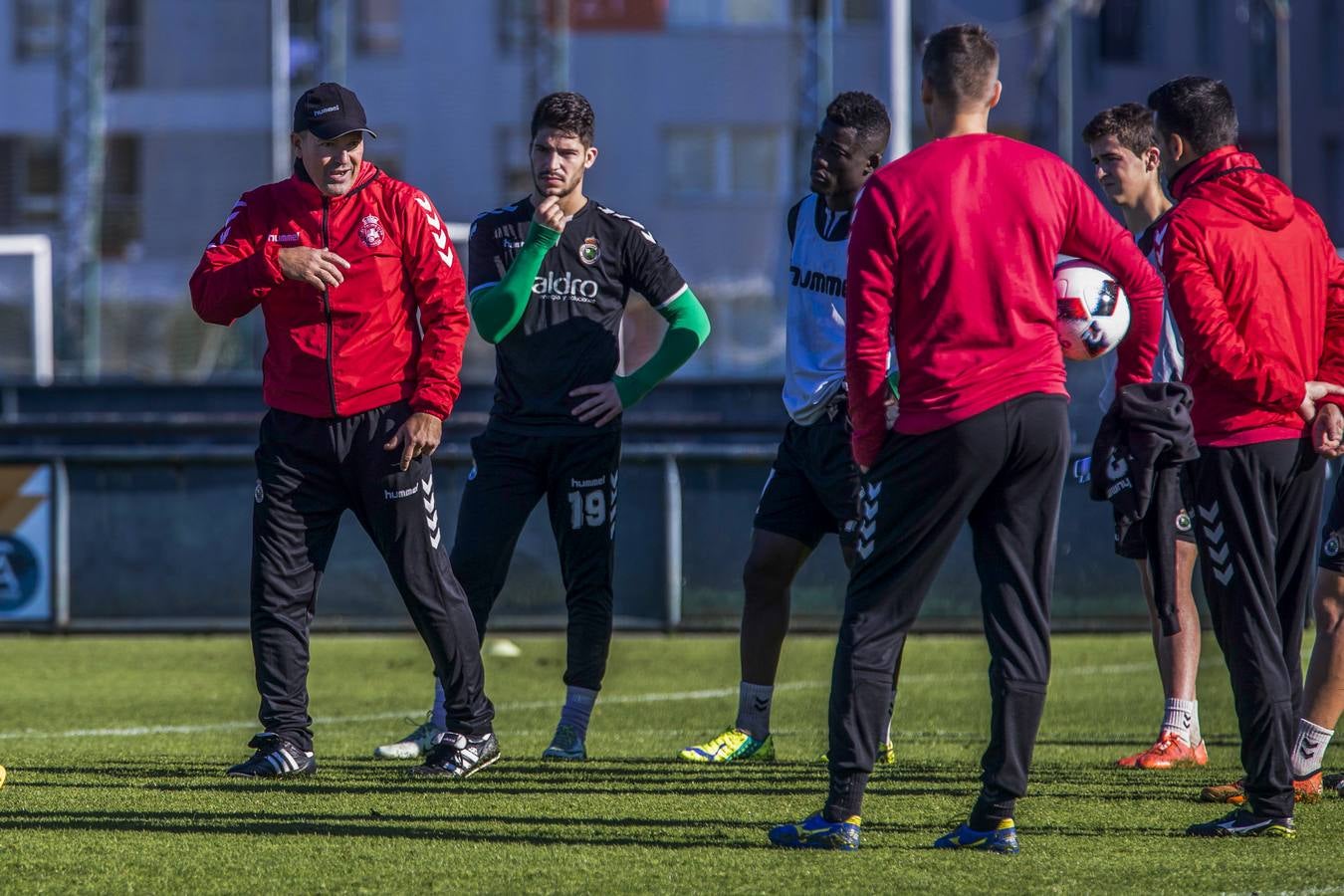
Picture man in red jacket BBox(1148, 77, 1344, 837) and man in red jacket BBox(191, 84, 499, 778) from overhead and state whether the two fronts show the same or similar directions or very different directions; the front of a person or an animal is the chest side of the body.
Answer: very different directions

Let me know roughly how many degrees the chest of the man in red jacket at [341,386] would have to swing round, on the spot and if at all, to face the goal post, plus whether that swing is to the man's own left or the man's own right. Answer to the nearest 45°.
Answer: approximately 180°

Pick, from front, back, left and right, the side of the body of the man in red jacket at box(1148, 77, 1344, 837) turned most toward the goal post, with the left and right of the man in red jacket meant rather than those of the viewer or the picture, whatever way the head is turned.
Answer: front

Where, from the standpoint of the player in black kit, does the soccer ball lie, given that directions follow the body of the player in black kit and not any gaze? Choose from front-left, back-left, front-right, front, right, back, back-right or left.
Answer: front-left

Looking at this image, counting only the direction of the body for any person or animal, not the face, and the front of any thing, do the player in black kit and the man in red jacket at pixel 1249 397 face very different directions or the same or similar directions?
very different directions

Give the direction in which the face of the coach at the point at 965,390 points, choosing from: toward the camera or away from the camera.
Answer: away from the camera

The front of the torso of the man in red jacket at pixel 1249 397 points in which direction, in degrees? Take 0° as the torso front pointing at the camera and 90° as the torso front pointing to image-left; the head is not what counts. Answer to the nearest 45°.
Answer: approximately 135°

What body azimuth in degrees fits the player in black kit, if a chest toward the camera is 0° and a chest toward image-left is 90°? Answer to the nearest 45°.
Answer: approximately 0°

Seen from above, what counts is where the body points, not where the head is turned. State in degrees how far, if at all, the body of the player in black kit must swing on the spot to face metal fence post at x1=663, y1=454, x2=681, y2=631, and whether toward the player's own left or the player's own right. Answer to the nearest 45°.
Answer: approximately 180°

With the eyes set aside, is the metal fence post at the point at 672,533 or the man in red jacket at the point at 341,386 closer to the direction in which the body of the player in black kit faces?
the man in red jacket

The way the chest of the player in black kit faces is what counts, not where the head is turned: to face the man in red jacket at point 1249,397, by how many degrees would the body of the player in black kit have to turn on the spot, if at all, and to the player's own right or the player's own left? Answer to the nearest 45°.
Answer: approximately 45° to the player's own left

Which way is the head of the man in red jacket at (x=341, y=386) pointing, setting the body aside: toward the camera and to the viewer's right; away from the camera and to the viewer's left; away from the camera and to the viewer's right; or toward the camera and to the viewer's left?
toward the camera and to the viewer's right

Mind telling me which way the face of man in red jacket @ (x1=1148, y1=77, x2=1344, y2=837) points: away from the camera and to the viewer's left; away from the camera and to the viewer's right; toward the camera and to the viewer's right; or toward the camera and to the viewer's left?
away from the camera and to the viewer's left
